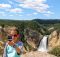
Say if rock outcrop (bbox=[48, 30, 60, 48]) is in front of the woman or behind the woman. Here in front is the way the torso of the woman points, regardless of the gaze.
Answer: behind

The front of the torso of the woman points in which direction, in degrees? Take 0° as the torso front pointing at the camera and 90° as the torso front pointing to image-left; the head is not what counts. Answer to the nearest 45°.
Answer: approximately 45°

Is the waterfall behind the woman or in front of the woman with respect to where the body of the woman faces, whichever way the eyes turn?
behind
